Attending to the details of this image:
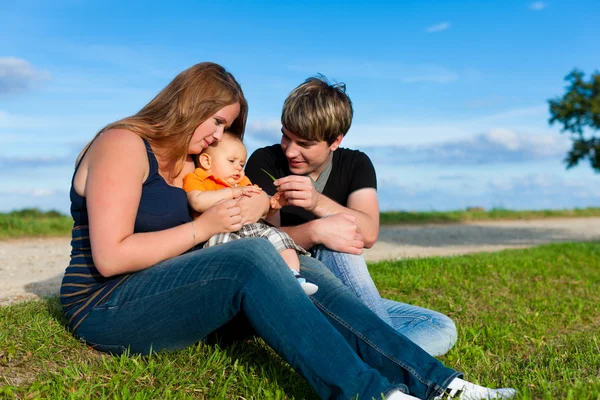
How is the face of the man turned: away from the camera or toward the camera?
toward the camera

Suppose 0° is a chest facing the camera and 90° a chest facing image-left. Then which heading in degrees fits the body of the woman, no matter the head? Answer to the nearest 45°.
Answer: approximately 270°

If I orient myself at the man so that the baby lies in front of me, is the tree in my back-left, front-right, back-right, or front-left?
back-right
